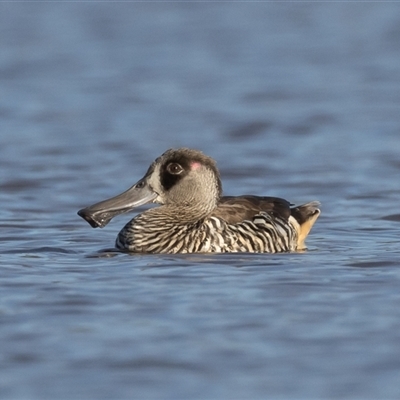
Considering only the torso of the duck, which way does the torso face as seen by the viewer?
to the viewer's left
